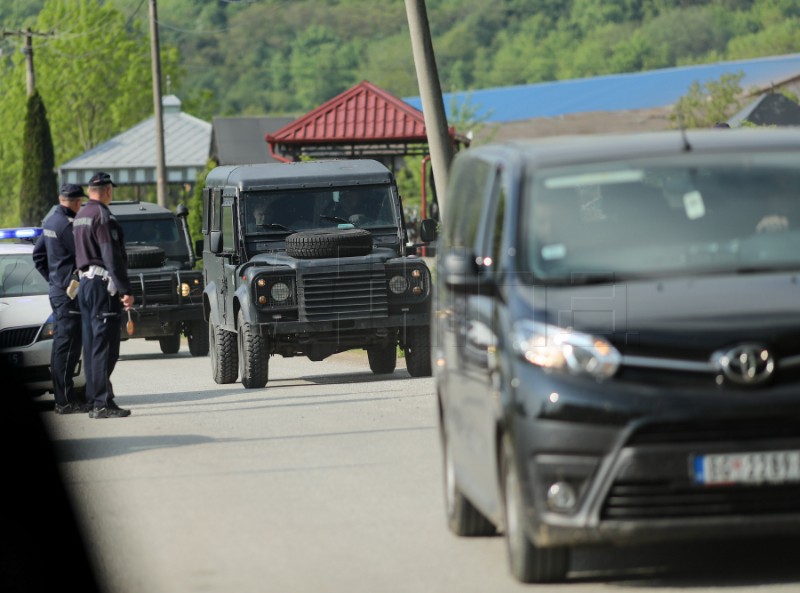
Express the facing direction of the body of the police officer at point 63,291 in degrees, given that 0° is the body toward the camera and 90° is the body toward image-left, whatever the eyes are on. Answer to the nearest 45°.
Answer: approximately 225°

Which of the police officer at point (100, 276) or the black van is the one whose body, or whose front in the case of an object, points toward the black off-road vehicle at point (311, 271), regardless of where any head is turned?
the police officer

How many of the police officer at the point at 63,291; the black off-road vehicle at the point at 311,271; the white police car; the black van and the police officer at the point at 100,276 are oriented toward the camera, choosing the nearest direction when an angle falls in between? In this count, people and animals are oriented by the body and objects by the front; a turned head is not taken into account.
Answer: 3

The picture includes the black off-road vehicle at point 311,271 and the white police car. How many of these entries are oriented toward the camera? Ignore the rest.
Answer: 2

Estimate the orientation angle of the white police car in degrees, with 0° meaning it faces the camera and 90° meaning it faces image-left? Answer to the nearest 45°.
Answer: approximately 0°

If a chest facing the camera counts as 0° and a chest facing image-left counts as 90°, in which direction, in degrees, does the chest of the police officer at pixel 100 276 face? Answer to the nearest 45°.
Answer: approximately 225°

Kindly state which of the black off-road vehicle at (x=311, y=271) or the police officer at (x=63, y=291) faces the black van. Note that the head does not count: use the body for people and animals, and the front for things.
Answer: the black off-road vehicle

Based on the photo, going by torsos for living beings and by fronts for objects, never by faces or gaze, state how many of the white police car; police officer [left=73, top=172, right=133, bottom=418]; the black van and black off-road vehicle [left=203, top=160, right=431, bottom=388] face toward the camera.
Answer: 3

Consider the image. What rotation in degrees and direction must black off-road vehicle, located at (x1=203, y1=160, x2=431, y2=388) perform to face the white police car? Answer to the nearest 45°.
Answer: approximately 90° to its right
